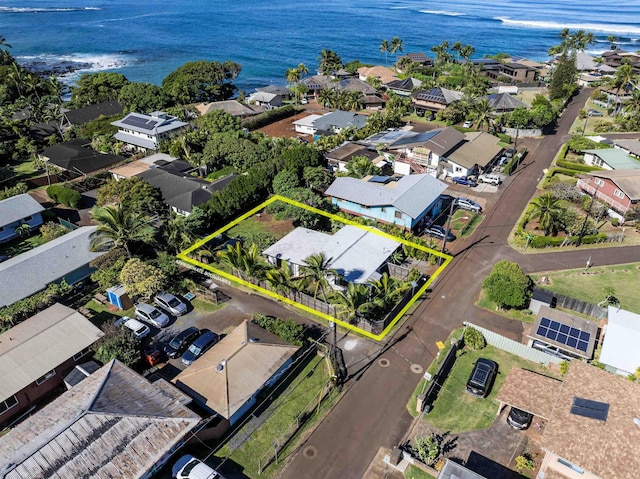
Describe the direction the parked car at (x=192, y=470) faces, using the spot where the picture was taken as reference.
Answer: facing the viewer and to the right of the viewer

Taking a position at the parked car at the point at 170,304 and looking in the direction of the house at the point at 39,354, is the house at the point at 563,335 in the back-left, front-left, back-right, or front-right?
back-left

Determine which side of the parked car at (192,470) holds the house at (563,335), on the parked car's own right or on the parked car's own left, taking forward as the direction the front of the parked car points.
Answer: on the parked car's own left

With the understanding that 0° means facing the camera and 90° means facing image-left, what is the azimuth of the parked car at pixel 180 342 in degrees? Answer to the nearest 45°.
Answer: approximately 45°

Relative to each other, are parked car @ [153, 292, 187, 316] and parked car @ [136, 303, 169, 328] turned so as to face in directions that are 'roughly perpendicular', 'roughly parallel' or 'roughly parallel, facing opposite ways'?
roughly parallel

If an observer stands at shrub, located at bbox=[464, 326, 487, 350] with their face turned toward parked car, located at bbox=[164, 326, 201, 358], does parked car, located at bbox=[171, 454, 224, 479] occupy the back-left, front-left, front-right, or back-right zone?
front-left

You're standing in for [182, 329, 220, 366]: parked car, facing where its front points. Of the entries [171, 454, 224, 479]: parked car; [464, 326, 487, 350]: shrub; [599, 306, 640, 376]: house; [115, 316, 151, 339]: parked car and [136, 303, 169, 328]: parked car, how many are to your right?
2

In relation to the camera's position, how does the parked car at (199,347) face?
facing the viewer and to the left of the viewer

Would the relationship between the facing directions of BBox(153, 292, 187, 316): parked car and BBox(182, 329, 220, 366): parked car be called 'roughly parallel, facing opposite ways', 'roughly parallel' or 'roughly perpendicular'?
roughly perpendicular
